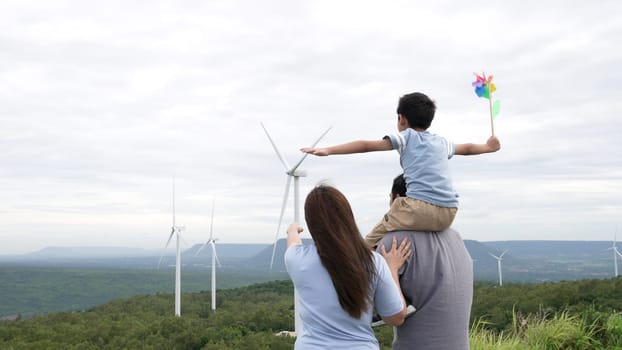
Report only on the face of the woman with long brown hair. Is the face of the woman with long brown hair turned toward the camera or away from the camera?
away from the camera

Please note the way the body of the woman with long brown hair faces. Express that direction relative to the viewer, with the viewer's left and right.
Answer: facing away from the viewer
